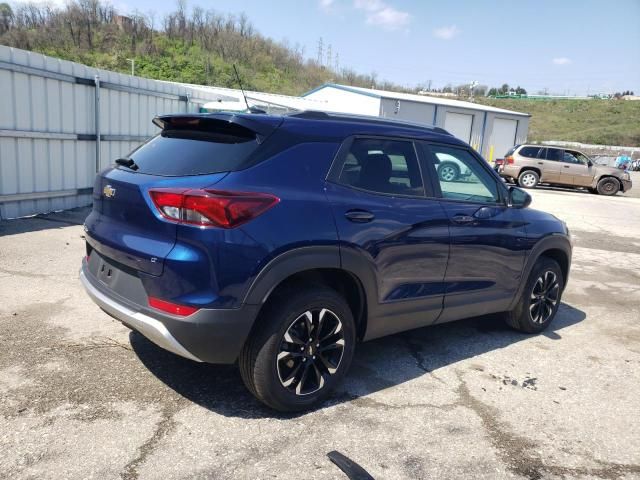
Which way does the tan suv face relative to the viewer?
to the viewer's right

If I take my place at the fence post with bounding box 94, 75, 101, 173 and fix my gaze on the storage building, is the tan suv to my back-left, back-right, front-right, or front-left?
front-right

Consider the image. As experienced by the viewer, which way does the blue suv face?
facing away from the viewer and to the right of the viewer

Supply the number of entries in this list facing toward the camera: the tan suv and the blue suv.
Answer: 0

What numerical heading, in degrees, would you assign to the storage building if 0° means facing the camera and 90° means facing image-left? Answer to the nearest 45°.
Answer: approximately 315°

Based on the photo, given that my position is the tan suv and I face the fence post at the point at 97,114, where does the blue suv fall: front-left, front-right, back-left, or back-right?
front-left

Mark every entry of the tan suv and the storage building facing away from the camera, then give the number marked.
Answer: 0

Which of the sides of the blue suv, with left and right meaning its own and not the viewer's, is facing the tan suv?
front

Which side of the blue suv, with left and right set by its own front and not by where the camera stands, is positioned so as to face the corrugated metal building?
left

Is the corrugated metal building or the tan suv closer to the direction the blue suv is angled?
the tan suv

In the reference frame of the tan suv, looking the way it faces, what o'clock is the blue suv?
The blue suv is roughly at 3 o'clock from the tan suv.
